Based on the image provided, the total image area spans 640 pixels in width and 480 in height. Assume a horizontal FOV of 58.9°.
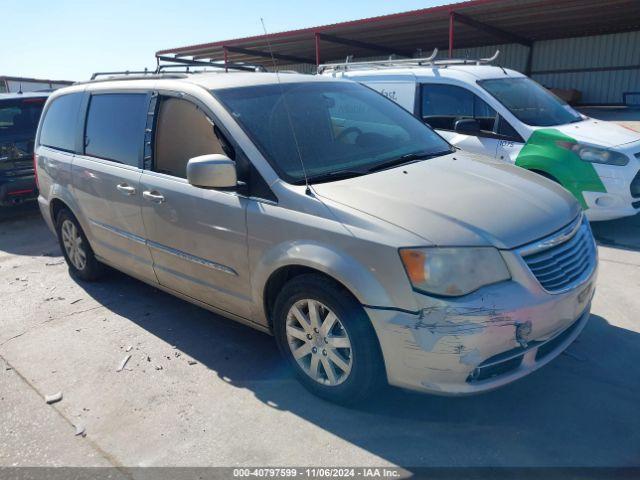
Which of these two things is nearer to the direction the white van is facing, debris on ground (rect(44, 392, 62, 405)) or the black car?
the debris on ground

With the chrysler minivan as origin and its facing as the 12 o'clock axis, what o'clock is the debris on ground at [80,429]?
The debris on ground is roughly at 4 o'clock from the chrysler minivan.

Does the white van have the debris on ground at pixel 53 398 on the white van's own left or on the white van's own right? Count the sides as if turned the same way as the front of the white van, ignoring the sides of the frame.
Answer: on the white van's own right

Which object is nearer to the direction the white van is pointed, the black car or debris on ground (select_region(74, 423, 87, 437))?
the debris on ground

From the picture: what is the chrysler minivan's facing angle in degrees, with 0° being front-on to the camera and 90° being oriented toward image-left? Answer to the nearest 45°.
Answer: approximately 315°

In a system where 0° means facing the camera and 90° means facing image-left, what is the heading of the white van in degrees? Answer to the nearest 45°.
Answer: approximately 315°

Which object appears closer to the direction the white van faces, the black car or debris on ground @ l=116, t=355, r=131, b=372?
the debris on ground

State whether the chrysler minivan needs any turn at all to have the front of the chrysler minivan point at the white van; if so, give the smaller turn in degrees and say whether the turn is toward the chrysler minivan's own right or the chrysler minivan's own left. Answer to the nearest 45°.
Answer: approximately 90° to the chrysler minivan's own left

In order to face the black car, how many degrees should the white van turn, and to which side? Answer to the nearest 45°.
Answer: approximately 135° to its right

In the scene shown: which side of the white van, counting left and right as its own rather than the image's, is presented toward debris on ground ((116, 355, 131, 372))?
right

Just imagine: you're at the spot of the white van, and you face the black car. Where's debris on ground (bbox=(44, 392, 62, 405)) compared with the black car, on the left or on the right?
left

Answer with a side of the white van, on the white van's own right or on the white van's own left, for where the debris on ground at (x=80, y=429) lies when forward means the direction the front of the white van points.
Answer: on the white van's own right
